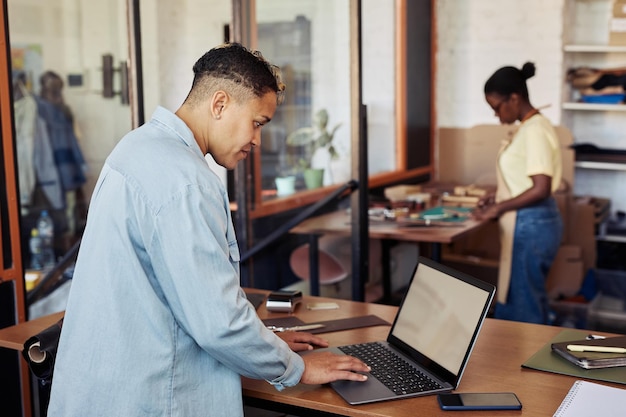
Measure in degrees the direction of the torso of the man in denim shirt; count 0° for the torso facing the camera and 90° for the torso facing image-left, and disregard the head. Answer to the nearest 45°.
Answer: approximately 270°

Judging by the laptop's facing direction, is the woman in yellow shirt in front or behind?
behind

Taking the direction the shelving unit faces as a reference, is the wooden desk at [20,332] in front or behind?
in front

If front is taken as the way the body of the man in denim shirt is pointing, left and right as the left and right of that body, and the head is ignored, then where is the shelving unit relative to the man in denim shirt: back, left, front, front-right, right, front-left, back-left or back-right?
front-left

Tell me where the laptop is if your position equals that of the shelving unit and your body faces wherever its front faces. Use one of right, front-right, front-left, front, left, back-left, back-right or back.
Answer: front

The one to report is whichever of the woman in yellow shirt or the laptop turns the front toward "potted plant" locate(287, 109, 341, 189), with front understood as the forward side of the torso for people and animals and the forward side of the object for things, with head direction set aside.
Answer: the woman in yellow shirt

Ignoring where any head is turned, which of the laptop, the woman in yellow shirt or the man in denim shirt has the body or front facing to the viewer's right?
the man in denim shirt

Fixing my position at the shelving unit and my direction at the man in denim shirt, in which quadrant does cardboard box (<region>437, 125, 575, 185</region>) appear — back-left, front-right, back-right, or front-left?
front-right

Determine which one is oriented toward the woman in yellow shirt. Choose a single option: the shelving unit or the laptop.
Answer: the shelving unit

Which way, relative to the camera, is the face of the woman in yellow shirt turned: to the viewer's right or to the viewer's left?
to the viewer's left

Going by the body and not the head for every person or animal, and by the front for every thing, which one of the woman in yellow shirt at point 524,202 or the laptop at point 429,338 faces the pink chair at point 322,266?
the woman in yellow shirt

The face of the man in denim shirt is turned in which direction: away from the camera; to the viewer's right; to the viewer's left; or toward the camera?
to the viewer's right

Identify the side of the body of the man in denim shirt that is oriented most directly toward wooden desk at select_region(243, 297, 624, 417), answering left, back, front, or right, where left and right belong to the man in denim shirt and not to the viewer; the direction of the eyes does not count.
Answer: front

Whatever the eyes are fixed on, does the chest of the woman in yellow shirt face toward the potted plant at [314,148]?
yes

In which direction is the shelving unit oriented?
toward the camera

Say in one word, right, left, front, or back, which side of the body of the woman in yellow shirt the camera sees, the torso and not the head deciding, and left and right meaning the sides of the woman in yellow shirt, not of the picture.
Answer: left

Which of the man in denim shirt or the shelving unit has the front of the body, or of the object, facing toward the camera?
the shelving unit
